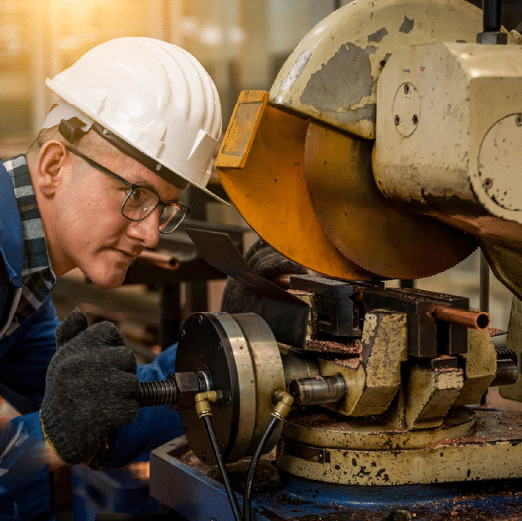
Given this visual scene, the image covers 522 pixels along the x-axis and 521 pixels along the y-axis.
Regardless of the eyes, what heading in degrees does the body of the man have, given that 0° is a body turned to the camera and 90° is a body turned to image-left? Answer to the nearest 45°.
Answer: approximately 315°

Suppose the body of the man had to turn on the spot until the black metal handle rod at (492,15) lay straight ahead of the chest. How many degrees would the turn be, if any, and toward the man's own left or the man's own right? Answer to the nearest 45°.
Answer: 0° — they already face it

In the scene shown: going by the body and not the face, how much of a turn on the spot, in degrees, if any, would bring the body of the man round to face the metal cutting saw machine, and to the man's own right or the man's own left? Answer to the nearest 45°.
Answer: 0° — they already face it

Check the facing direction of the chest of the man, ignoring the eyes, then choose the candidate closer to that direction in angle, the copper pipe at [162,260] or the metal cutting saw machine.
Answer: the metal cutting saw machine

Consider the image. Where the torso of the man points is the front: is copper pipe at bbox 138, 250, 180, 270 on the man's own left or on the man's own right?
on the man's own left
